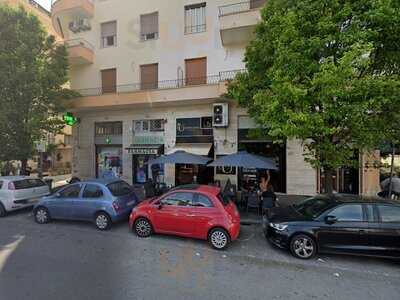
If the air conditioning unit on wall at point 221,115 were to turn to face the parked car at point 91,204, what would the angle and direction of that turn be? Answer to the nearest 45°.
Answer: approximately 45° to its right

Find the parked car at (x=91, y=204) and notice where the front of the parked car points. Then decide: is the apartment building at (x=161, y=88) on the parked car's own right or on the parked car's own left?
on the parked car's own right

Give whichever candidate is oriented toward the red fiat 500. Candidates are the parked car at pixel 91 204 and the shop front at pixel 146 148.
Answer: the shop front

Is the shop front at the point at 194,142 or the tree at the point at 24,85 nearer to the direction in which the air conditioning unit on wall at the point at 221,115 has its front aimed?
the tree

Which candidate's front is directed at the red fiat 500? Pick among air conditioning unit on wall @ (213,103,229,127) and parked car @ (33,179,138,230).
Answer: the air conditioning unit on wall

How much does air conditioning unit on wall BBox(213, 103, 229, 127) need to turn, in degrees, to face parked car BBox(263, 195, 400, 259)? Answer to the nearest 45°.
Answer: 0° — it already faces it

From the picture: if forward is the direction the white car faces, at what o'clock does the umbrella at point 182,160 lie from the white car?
The umbrella is roughly at 5 o'clock from the white car.

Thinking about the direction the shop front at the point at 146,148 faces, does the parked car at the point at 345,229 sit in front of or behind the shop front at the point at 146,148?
in front

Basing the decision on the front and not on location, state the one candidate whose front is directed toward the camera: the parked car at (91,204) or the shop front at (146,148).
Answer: the shop front

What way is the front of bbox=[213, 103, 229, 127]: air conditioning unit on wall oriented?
toward the camera

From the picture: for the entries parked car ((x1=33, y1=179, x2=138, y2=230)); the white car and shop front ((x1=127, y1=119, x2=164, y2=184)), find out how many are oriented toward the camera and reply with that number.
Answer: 1

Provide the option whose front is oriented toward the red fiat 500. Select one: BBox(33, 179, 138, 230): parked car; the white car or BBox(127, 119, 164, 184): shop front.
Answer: the shop front

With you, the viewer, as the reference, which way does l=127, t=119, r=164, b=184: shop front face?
facing the viewer

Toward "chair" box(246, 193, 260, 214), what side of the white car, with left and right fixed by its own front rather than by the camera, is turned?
back

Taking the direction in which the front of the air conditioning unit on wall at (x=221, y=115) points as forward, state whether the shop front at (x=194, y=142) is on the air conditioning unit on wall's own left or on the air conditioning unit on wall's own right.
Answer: on the air conditioning unit on wall's own right

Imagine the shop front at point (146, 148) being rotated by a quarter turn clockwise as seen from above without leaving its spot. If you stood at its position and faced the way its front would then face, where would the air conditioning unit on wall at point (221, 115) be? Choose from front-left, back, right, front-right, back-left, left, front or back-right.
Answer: back-left

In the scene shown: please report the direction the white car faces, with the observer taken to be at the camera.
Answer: facing away from the viewer and to the left of the viewer

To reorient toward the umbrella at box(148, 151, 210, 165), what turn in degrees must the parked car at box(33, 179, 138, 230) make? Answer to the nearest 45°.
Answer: approximately 90° to its right

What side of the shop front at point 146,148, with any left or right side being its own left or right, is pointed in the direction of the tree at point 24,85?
right

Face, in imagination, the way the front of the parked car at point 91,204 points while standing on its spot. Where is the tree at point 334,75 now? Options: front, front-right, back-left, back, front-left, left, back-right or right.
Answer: back

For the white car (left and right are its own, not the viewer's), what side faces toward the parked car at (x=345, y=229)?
back

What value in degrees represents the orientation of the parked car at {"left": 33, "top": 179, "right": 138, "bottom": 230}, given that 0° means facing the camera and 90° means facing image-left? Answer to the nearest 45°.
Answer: approximately 135°

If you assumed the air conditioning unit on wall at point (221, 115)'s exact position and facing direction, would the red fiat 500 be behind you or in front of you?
in front
